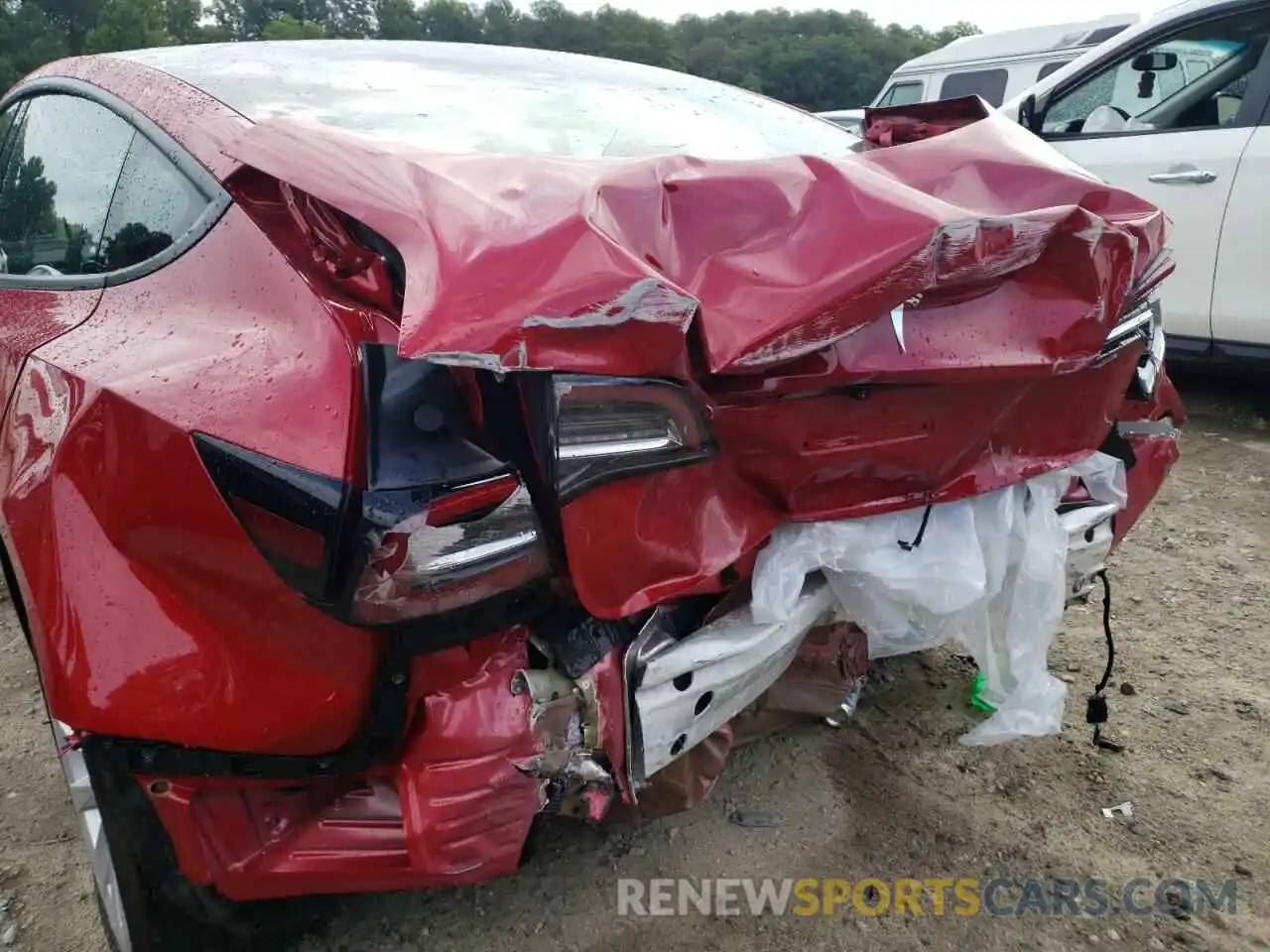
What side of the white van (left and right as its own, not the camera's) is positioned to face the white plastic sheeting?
left

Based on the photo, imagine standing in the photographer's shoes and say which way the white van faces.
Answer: facing to the left of the viewer

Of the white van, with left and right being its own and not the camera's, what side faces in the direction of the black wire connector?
left

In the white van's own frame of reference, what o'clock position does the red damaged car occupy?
The red damaged car is roughly at 9 o'clock from the white van.
